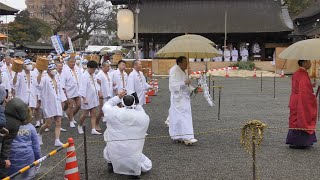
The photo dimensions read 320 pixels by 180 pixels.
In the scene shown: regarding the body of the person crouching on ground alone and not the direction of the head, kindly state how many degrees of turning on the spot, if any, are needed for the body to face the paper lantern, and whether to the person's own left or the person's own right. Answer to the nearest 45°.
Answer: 0° — they already face it

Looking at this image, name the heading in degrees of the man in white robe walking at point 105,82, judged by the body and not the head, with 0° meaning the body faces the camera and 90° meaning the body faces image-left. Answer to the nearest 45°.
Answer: approximately 315°

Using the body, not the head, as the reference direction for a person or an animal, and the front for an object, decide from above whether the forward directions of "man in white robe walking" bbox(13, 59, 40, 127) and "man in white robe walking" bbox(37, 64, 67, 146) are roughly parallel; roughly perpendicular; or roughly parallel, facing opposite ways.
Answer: roughly parallel

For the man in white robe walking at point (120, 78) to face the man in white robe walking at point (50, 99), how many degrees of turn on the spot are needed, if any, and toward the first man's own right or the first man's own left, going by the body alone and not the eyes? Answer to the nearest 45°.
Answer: approximately 90° to the first man's own right

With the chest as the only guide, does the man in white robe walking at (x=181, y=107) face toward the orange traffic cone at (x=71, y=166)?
no

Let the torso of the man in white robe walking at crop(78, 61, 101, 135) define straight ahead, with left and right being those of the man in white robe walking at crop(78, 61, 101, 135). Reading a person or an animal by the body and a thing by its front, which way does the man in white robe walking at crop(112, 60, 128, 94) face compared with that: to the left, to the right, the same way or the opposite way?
the same way

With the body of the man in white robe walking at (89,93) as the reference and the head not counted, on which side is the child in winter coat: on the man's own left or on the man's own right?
on the man's own right

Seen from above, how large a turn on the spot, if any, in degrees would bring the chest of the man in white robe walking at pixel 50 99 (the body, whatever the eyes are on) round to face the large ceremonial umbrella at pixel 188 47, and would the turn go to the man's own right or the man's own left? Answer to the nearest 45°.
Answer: approximately 45° to the man's own left

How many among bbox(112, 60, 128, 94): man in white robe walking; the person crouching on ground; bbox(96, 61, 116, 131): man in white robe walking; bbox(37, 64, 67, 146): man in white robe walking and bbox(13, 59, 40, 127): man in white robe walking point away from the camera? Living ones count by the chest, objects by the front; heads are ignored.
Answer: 1

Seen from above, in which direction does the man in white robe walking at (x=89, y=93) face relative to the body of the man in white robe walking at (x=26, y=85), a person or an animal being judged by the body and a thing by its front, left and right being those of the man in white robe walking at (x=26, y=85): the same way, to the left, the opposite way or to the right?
the same way

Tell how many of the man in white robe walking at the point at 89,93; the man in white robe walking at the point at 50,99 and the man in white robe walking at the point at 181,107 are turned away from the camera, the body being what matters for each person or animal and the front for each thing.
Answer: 0

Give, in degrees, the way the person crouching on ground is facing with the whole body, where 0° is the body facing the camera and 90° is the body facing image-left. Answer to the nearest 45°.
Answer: approximately 180°

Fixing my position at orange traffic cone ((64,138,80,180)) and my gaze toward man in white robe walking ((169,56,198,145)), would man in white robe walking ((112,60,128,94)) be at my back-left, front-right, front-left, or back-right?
front-left

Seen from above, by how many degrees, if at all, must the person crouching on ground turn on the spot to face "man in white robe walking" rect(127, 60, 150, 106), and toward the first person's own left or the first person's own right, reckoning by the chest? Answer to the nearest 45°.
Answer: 0° — they already face them
